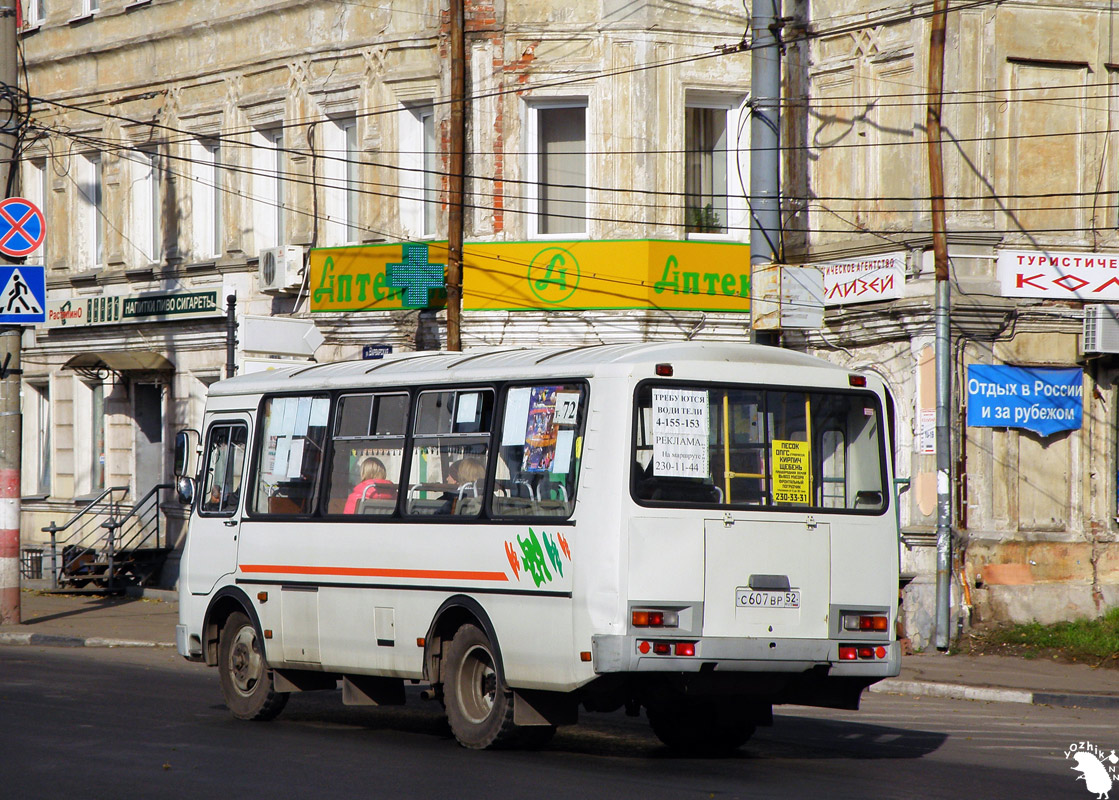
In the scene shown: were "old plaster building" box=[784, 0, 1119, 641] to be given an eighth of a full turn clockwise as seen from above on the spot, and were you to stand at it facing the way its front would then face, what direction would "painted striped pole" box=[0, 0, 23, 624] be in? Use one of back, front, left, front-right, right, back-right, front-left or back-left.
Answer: front-right

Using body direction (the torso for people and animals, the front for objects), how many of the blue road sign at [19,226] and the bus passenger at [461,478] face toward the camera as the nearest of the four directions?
1

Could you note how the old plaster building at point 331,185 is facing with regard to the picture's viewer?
facing the viewer and to the left of the viewer

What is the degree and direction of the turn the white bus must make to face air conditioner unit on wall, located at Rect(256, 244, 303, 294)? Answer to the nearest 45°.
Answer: approximately 45° to its right

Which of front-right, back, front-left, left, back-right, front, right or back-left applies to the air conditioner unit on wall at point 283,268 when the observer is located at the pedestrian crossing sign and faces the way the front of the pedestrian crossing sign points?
back-left

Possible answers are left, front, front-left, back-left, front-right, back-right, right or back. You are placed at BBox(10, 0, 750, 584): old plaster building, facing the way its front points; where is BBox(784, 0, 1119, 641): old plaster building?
left

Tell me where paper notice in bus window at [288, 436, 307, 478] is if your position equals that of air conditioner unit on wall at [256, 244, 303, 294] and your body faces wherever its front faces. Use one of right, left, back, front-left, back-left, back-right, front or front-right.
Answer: front-left

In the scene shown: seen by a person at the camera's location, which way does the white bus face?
facing away from the viewer and to the left of the viewer

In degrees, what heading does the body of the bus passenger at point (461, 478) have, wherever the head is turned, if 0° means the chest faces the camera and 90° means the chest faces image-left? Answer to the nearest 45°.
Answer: approximately 135°

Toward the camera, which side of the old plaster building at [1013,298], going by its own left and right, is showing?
front

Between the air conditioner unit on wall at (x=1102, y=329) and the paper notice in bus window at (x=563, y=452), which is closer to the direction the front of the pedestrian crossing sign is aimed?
the paper notice in bus window

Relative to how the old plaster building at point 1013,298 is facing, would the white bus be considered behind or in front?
in front

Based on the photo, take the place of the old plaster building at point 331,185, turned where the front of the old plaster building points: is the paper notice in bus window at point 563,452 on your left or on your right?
on your left

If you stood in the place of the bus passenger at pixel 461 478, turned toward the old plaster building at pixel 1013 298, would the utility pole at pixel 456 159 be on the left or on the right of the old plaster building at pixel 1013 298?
left

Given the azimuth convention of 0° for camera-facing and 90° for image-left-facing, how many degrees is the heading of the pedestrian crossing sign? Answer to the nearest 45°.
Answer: approximately 0°

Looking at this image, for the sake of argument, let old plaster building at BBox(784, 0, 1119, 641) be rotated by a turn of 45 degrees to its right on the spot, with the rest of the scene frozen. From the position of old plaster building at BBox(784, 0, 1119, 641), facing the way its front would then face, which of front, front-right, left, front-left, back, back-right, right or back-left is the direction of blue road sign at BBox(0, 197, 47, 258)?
front-right
